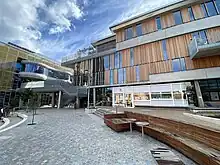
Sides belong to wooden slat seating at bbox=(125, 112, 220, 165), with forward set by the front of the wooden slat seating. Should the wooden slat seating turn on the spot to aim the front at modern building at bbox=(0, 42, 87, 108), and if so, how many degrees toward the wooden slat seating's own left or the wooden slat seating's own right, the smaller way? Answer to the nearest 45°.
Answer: approximately 45° to the wooden slat seating's own right

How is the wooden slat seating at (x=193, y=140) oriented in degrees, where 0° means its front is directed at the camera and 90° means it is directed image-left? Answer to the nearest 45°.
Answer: approximately 45°

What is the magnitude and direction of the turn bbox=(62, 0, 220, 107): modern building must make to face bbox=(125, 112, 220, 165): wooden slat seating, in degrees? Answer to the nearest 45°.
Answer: approximately 45° to its left

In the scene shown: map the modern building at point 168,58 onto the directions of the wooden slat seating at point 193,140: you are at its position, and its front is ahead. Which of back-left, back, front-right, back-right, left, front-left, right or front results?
back-right
